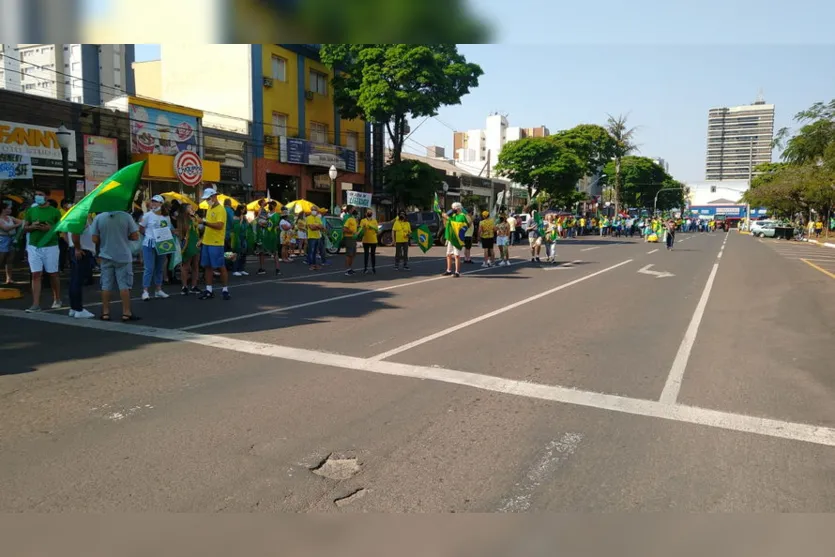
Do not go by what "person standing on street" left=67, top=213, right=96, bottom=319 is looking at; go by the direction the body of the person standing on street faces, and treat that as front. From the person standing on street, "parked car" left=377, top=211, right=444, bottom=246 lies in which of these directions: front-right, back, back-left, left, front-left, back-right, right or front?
front-left

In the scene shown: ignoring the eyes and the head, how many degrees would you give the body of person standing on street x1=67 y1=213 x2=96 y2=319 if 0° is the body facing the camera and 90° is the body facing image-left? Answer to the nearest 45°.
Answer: approximately 270°

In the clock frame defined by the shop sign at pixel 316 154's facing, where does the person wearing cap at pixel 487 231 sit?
The person wearing cap is roughly at 1 o'clock from the shop sign.

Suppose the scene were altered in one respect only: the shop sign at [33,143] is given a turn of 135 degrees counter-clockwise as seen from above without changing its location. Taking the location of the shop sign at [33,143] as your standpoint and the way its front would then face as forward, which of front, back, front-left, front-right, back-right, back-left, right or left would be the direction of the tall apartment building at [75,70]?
front

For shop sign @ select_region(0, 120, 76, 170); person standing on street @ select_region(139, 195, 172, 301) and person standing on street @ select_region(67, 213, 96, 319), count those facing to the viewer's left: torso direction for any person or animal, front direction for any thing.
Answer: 0

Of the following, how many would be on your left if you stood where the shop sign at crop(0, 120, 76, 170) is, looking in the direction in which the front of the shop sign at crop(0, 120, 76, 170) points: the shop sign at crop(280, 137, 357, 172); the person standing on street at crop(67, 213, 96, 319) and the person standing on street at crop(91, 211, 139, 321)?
1

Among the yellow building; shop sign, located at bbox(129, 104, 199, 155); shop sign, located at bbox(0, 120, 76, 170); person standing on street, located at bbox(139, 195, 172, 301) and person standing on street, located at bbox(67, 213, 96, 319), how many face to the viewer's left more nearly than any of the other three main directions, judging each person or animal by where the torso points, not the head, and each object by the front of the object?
0

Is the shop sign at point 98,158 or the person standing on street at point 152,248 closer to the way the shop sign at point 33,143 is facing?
the person standing on street

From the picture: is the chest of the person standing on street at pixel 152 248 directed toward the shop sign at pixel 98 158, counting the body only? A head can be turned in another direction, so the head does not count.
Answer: no

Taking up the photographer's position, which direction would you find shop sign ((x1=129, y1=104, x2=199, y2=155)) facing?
facing the viewer and to the right of the viewer

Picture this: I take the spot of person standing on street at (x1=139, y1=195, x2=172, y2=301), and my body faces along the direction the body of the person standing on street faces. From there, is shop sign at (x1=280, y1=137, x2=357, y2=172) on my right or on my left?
on my left

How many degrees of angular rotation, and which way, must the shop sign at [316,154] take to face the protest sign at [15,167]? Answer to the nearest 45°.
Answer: approximately 90° to its right

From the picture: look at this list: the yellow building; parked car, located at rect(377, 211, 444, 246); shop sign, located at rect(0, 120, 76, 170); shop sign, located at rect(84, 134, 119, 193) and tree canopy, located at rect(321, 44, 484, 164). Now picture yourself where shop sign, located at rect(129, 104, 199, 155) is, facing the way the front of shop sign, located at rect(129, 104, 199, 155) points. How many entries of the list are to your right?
2

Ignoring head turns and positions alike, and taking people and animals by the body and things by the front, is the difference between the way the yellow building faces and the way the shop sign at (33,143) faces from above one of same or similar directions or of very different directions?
same or similar directions
